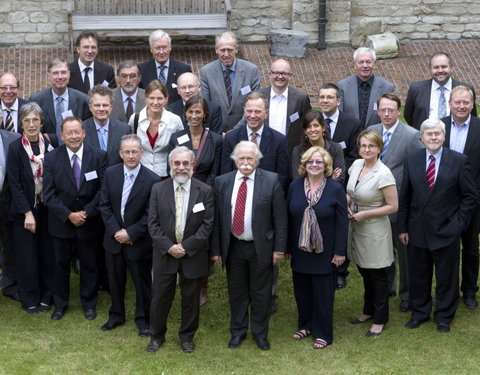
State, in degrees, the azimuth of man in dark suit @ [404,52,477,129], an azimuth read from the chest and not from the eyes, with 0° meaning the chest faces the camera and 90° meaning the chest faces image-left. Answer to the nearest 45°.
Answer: approximately 0°

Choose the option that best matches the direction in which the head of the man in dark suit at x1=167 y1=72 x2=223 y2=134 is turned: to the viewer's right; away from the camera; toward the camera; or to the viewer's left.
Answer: toward the camera

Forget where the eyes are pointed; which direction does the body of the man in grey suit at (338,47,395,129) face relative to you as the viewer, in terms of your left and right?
facing the viewer

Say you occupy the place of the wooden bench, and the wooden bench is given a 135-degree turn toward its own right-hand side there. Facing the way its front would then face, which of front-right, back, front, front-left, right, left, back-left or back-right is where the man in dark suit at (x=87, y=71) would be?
back-left

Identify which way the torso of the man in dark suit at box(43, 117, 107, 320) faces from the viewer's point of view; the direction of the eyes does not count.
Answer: toward the camera

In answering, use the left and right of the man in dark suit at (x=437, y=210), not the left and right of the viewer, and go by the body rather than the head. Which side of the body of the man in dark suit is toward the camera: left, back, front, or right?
front

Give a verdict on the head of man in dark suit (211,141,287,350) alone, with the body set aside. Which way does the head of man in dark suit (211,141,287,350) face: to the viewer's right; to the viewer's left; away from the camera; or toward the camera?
toward the camera

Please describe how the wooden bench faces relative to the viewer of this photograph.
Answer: facing the viewer

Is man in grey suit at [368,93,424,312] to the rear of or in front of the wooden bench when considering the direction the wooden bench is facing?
in front

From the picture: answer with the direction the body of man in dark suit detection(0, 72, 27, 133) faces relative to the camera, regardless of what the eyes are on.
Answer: toward the camera

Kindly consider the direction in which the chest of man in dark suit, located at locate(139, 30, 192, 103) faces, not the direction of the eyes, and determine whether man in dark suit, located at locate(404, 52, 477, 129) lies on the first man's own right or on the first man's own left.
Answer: on the first man's own left

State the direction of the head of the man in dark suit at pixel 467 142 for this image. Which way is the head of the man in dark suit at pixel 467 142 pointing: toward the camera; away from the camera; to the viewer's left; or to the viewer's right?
toward the camera
